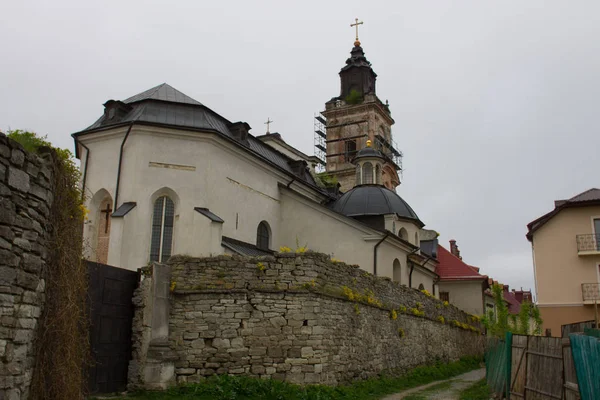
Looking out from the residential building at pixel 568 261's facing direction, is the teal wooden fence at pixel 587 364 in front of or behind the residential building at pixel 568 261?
in front

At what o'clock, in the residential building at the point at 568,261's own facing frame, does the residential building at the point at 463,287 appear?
the residential building at the point at 463,287 is roughly at 5 o'clock from the residential building at the point at 568,261.

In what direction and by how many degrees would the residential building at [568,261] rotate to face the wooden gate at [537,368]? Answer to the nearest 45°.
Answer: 0° — it already faces it

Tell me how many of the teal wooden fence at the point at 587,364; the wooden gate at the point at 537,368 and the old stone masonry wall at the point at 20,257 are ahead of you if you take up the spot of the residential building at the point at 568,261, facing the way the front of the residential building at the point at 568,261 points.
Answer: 3

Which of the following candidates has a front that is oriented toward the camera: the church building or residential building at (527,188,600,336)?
the residential building

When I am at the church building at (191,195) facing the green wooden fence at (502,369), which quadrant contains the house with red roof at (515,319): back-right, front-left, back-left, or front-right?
front-left

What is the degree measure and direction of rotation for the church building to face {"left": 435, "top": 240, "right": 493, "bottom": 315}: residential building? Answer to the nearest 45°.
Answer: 0° — it already faces it

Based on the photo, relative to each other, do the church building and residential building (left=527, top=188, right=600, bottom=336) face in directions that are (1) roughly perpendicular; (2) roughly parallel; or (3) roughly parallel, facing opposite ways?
roughly parallel, facing opposite ways

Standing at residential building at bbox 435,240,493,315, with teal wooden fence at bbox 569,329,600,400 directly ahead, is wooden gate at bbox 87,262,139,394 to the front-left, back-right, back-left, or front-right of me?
front-right

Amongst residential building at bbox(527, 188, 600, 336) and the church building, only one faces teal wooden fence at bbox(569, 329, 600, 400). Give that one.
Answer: the residential building

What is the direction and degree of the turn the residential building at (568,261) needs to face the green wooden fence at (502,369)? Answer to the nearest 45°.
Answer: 0° — it already faces it

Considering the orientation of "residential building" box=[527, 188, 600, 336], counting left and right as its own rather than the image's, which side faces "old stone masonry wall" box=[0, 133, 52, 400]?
front

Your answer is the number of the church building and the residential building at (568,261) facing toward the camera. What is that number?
1

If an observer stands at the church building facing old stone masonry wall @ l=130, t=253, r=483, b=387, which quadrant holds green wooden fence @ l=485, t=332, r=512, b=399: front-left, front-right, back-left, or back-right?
front-left

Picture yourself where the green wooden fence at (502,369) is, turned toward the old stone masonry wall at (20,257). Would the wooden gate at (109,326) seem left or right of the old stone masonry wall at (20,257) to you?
right

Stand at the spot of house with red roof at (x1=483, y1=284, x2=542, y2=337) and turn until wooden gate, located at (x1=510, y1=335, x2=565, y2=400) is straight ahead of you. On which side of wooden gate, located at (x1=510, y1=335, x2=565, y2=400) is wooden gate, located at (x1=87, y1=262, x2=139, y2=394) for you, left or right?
right

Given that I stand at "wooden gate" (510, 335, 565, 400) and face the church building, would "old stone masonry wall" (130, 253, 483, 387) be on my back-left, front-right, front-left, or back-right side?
front-left

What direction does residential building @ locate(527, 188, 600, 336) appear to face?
toward the camera

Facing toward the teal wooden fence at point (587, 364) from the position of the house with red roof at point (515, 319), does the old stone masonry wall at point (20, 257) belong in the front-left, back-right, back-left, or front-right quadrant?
front-right
